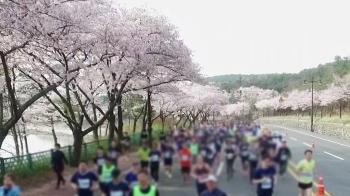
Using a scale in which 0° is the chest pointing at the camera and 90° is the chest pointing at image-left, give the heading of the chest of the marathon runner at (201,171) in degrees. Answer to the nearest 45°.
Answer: approximately 0°

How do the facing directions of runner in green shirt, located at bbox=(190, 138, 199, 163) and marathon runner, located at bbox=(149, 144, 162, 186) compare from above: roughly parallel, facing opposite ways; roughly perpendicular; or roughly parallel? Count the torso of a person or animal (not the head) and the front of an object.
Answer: roughly parallel

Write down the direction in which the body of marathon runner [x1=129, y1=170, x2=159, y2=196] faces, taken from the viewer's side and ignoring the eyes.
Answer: toward the camera

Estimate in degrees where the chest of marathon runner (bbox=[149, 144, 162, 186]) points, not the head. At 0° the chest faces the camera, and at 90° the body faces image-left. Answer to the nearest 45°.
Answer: approximately 0°

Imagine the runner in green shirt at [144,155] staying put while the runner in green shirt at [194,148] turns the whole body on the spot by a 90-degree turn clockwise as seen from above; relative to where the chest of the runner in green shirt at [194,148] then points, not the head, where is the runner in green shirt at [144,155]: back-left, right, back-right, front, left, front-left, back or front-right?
front

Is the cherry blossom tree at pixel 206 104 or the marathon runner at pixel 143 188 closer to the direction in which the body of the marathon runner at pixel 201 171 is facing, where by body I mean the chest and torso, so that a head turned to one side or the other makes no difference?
the marathon runner

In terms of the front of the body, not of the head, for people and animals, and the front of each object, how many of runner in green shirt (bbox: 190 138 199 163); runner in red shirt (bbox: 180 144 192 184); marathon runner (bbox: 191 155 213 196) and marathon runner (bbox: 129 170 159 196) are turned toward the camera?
4

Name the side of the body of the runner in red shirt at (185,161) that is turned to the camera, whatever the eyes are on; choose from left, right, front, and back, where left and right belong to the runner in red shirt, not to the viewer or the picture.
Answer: front

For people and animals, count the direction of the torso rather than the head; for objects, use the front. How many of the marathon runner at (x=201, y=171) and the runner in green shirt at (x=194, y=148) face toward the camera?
2

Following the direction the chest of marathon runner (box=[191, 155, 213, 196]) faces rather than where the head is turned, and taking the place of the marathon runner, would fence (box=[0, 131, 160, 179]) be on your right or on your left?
on your right

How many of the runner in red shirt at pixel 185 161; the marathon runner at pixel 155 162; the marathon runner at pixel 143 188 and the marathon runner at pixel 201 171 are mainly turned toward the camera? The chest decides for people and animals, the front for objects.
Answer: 4

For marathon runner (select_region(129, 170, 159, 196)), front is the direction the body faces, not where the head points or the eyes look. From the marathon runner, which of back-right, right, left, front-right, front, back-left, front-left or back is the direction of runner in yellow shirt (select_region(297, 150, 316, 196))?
left

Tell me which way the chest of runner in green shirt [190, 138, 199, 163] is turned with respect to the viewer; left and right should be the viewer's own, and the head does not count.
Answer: facing the viewer

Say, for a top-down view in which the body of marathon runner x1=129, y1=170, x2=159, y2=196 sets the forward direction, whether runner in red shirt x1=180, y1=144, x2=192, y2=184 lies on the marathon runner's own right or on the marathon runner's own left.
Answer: on the marathon runner's own left
